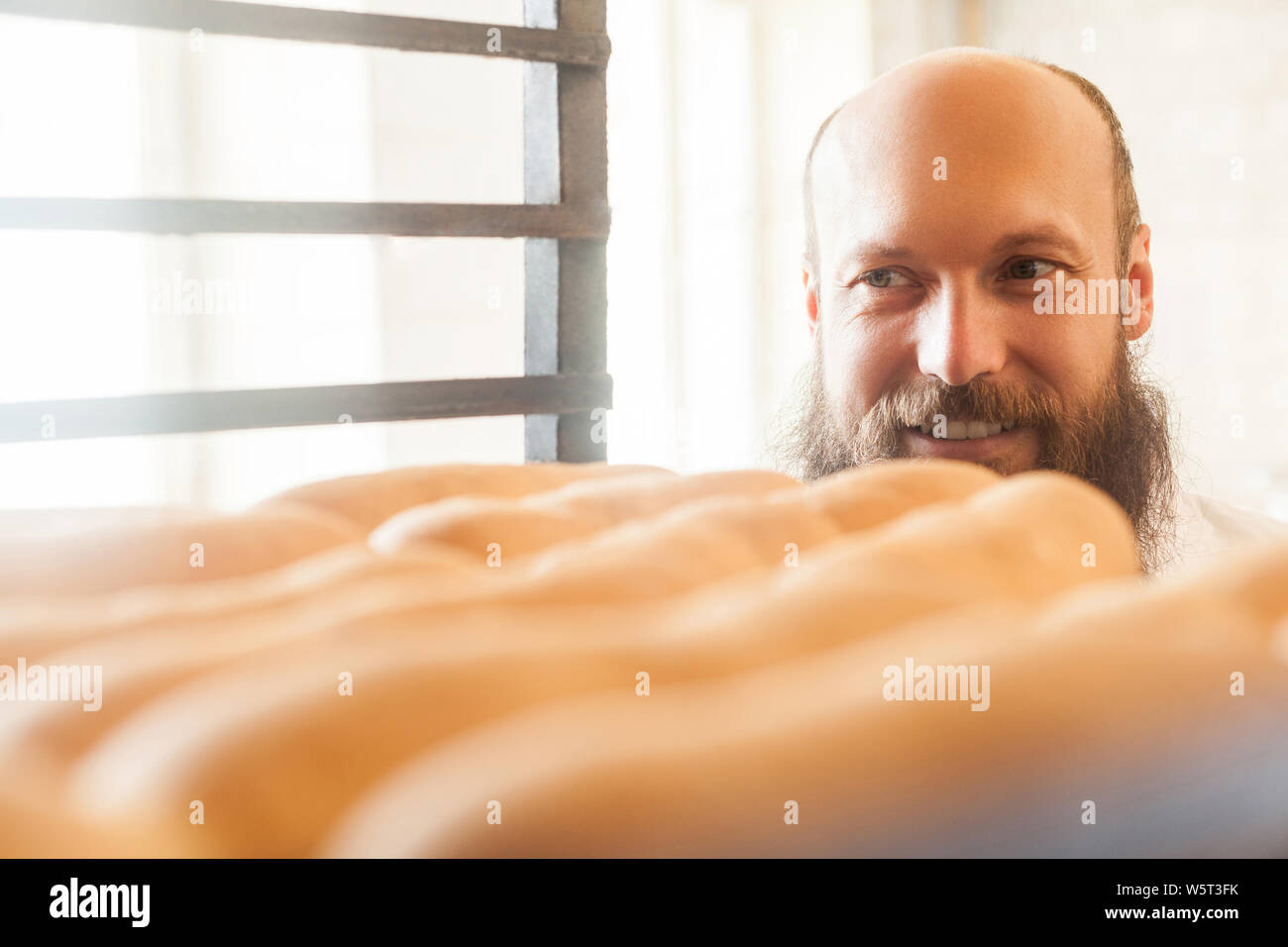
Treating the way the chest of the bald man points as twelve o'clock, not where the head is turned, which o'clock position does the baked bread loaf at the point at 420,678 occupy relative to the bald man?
The baked bread loaf is roughly at 12 o'clock from the bald man.

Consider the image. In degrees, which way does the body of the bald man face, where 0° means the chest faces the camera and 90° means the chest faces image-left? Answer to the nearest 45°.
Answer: approximately 0°
